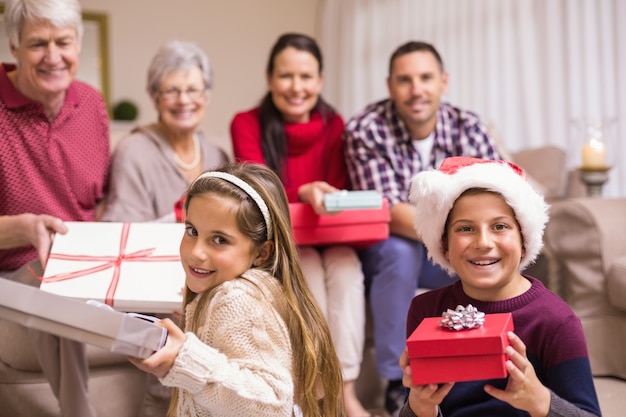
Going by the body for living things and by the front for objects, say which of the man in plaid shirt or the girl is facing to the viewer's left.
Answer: the girl

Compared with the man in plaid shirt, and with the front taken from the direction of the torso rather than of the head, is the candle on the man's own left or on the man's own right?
on the man's own left

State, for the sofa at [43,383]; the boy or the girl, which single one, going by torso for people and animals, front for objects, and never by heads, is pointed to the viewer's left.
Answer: the girl

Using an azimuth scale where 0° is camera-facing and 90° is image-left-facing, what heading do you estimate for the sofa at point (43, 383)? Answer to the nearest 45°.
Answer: approximately 315°

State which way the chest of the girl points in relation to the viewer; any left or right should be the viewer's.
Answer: facing to the left of the viewer

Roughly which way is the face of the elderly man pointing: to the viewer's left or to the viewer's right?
to the viewer's right

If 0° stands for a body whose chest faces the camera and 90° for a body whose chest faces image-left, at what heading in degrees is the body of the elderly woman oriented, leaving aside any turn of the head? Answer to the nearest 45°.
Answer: approximately 315°
